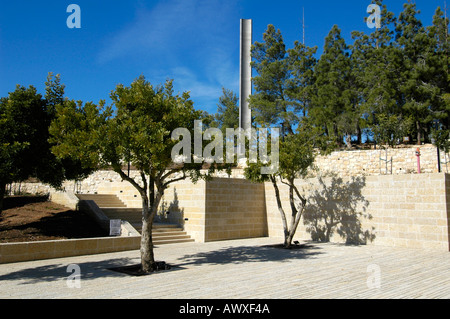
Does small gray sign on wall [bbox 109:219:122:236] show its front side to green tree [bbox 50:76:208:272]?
yes

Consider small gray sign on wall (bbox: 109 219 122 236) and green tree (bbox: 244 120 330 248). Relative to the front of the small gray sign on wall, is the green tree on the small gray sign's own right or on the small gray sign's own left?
on the small gray sign's own left

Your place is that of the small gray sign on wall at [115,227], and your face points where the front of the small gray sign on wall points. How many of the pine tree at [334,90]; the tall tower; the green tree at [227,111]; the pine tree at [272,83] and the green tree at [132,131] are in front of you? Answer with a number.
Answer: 1

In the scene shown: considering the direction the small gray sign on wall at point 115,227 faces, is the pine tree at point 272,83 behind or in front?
behind

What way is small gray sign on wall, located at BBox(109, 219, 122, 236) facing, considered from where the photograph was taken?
facing the viewer

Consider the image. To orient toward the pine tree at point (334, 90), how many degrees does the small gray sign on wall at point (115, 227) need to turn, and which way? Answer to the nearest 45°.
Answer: approximately 135° to its left

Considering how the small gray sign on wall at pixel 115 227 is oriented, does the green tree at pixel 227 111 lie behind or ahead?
behind
